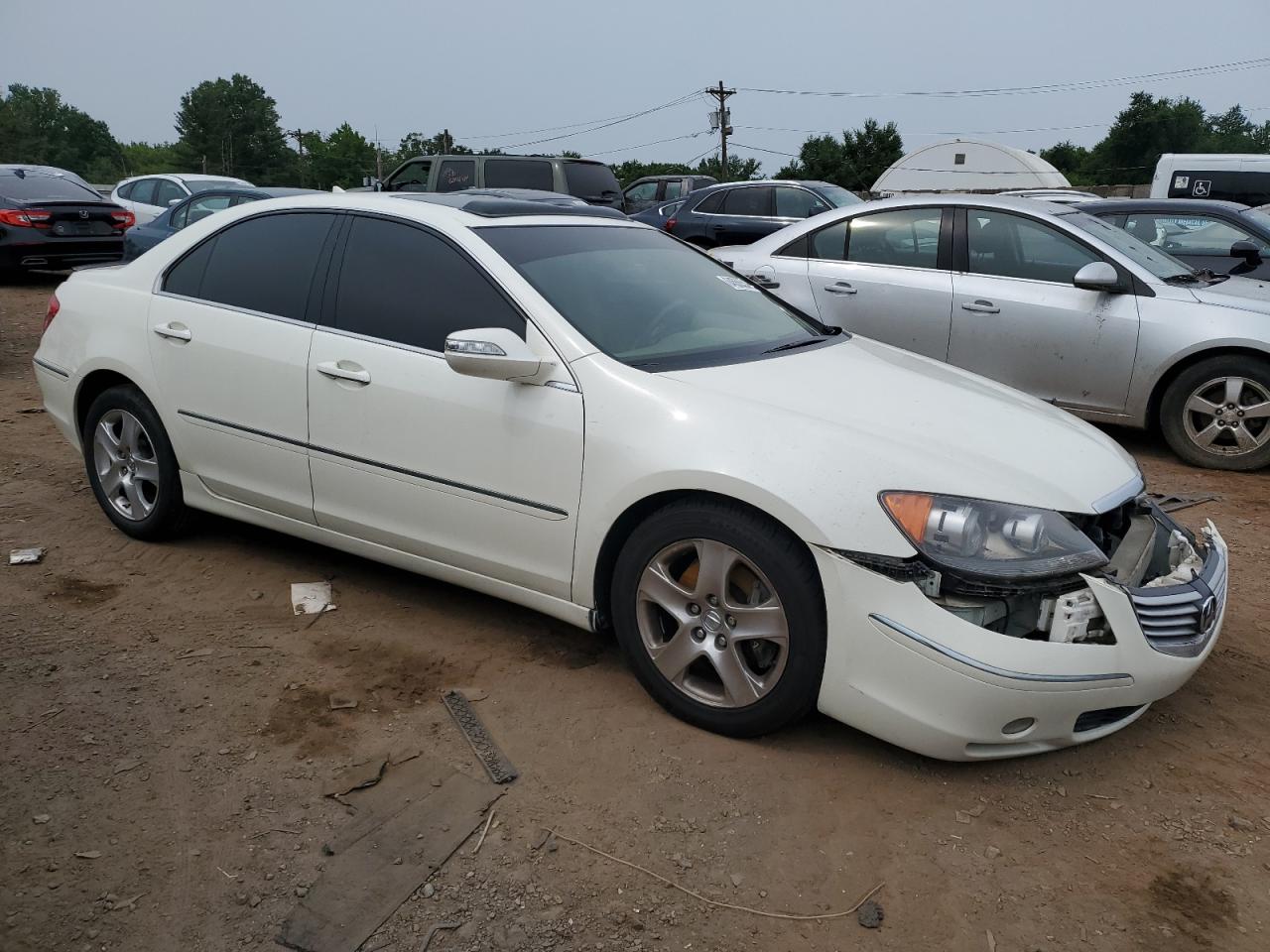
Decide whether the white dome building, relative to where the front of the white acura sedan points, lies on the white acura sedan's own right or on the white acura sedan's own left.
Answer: on the white acura sedan's own left

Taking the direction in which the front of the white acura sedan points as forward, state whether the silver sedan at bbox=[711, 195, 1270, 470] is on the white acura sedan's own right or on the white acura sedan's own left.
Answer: on the white acura sedan's own left

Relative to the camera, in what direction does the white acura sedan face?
facing the viewer and to the right of the viewer

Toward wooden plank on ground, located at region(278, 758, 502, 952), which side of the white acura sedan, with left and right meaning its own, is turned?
right

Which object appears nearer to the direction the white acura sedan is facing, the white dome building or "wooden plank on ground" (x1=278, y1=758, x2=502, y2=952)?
the wooden plank on ground

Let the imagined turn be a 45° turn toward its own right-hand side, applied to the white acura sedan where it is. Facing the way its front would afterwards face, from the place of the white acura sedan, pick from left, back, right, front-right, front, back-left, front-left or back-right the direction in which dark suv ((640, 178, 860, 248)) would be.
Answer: back
